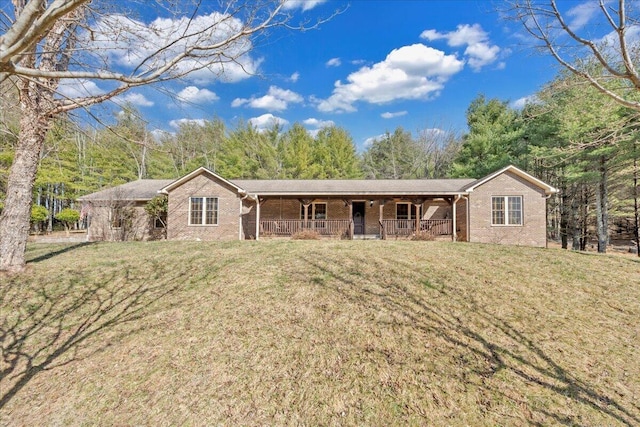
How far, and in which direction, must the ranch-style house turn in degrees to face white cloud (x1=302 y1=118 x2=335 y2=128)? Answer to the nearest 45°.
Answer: approximately 180°

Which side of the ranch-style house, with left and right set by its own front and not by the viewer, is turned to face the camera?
front

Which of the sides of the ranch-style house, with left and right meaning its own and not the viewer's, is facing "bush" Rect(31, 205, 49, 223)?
right
